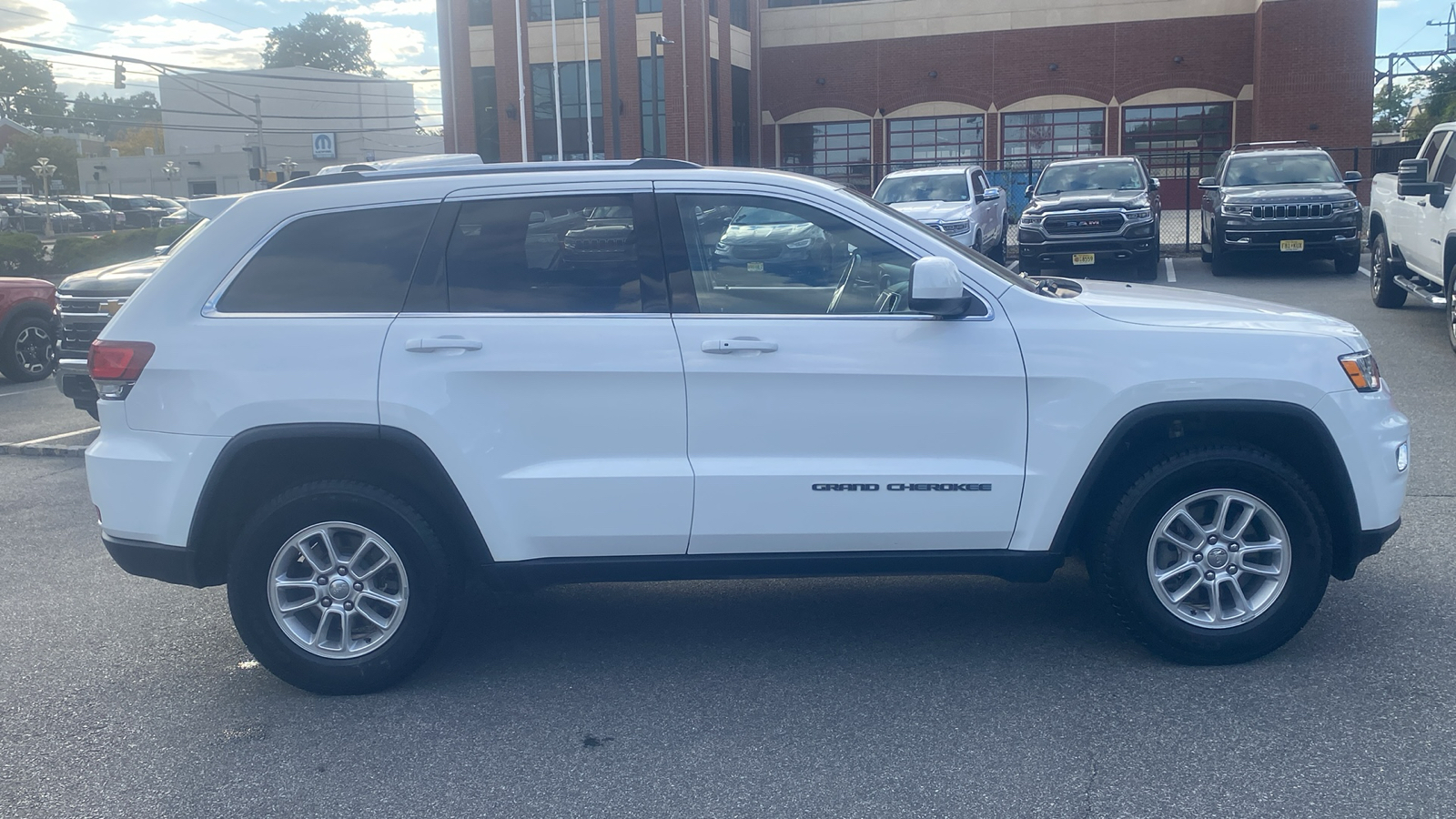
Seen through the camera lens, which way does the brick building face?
facing the viewer

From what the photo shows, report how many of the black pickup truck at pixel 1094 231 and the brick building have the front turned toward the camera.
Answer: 2

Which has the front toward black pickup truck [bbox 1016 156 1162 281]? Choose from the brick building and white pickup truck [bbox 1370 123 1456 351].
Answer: the brick building

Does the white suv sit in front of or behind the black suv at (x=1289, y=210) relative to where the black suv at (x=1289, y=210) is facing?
in front

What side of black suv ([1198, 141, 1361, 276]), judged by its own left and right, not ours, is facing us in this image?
front

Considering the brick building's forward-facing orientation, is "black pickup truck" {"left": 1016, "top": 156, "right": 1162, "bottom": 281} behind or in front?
in front

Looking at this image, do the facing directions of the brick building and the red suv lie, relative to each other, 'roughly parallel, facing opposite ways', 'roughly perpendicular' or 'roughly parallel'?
roughly perpendicular

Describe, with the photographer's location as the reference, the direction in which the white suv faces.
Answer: facing to the right of the viewer

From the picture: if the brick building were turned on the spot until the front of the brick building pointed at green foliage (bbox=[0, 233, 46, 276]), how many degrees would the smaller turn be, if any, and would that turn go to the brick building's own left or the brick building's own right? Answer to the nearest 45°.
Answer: approximately 45° to the brick building's own right
